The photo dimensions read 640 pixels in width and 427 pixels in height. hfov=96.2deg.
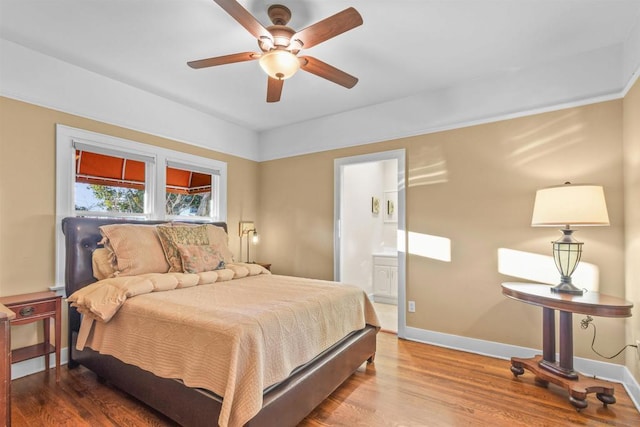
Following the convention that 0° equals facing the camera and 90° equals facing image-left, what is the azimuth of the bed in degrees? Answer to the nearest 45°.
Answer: approximately 315°

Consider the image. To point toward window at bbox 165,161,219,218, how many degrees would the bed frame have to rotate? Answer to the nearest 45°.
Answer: approximately 135° to its left

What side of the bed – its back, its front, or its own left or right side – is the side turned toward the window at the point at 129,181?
back

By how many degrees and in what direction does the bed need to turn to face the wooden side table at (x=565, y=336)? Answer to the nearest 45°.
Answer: approximately 45° to its left

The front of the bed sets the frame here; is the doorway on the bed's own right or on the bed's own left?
on the bed's own left

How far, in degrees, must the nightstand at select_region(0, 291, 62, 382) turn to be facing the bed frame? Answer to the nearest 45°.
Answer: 0° — it already faces it

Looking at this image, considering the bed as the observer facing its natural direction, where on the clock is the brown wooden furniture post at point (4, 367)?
The brown wooden furniture post is roughly at 4 o'clock from the bed.

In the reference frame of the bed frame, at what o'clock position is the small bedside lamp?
The small bedside lamp is roughly at 8 o'clock from the bed frame.

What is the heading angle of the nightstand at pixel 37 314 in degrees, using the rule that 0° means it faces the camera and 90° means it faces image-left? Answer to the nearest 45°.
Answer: approximately 315°
